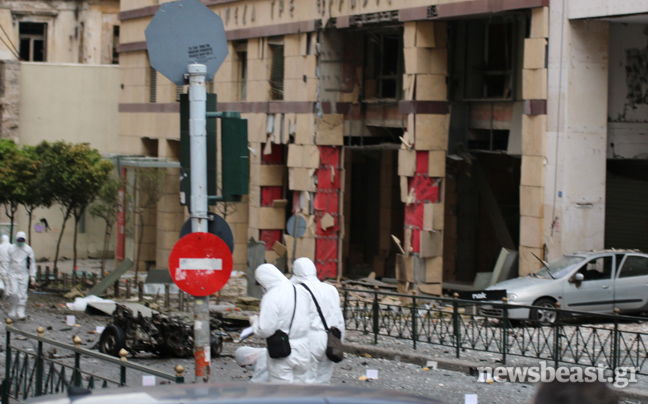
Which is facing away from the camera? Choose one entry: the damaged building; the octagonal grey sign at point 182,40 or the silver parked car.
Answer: the octagonal grey sign

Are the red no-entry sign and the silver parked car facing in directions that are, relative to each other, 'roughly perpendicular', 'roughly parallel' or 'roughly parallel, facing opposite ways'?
roughly perpendicular

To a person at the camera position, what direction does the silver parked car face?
facing the viewer and to the left of the viewer

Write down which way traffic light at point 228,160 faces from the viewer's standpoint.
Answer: facing away from the viewer and to the right of the viewer

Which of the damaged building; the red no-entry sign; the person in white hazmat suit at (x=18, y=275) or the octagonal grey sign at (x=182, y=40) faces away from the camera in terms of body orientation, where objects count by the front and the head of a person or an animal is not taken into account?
the octagonal grey sign

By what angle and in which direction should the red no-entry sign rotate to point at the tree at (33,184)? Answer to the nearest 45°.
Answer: approximately 180°

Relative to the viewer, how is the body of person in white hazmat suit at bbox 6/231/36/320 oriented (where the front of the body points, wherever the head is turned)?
toward the camera

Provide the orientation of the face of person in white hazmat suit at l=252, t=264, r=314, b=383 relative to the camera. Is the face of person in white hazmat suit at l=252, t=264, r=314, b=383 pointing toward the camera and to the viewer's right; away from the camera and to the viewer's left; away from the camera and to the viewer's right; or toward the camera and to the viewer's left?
away from the camera and to the viewer's left

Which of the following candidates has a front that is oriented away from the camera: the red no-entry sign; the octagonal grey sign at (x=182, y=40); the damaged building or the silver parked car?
the octagonal grey sign

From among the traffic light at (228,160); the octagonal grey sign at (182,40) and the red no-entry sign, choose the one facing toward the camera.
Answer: the red no-entry sign

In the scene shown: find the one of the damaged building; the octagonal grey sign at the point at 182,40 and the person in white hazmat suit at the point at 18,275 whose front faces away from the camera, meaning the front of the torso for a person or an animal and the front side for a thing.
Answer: the octagonal grey sign

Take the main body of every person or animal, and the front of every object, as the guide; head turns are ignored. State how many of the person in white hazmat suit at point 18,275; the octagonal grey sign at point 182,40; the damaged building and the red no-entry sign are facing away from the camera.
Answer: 1

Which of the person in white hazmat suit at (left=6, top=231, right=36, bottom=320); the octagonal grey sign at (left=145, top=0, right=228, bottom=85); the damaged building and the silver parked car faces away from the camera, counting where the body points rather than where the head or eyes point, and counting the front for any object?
the octagonal grey sign

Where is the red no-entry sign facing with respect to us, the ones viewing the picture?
facing the viewer

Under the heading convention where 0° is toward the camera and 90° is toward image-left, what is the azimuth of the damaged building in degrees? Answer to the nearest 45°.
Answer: approximately 45°
